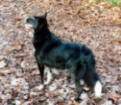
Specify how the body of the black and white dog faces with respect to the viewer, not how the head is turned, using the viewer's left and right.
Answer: facing away from the viewer and to the left of the viewer
